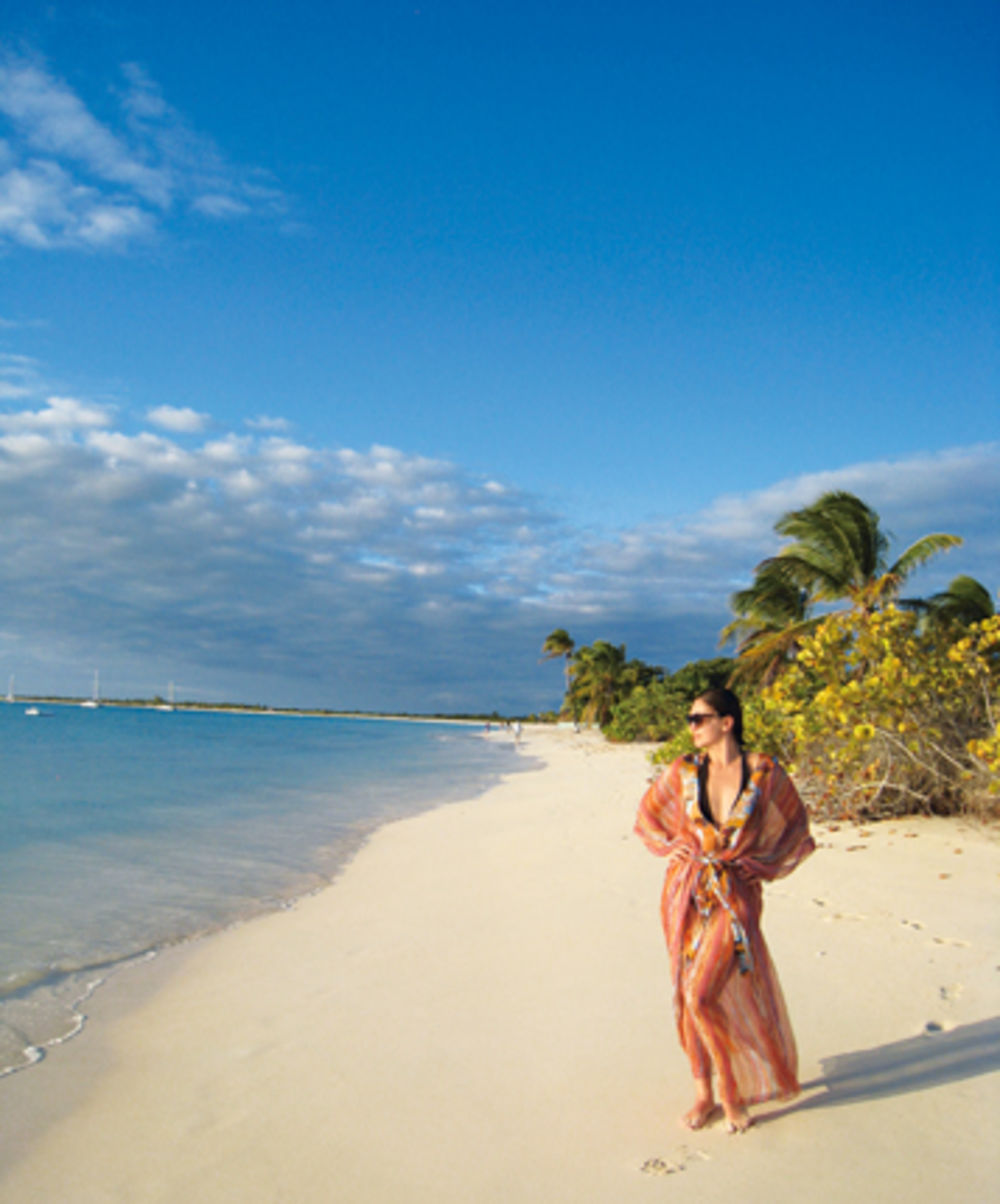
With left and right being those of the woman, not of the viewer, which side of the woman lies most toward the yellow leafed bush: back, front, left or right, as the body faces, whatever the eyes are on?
back

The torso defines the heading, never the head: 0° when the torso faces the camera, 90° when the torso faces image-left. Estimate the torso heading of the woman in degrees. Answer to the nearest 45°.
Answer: approximately 0°

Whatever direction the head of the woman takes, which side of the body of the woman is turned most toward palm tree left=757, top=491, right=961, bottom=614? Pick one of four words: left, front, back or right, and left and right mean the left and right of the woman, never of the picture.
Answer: back

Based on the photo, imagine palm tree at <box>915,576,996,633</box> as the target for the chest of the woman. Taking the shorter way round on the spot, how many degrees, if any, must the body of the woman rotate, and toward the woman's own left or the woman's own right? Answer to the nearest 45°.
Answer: approximately 180°

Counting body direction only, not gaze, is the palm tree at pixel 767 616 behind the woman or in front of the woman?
behind

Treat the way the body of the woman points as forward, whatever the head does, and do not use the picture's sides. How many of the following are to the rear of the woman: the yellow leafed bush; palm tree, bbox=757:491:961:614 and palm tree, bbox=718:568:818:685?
3
